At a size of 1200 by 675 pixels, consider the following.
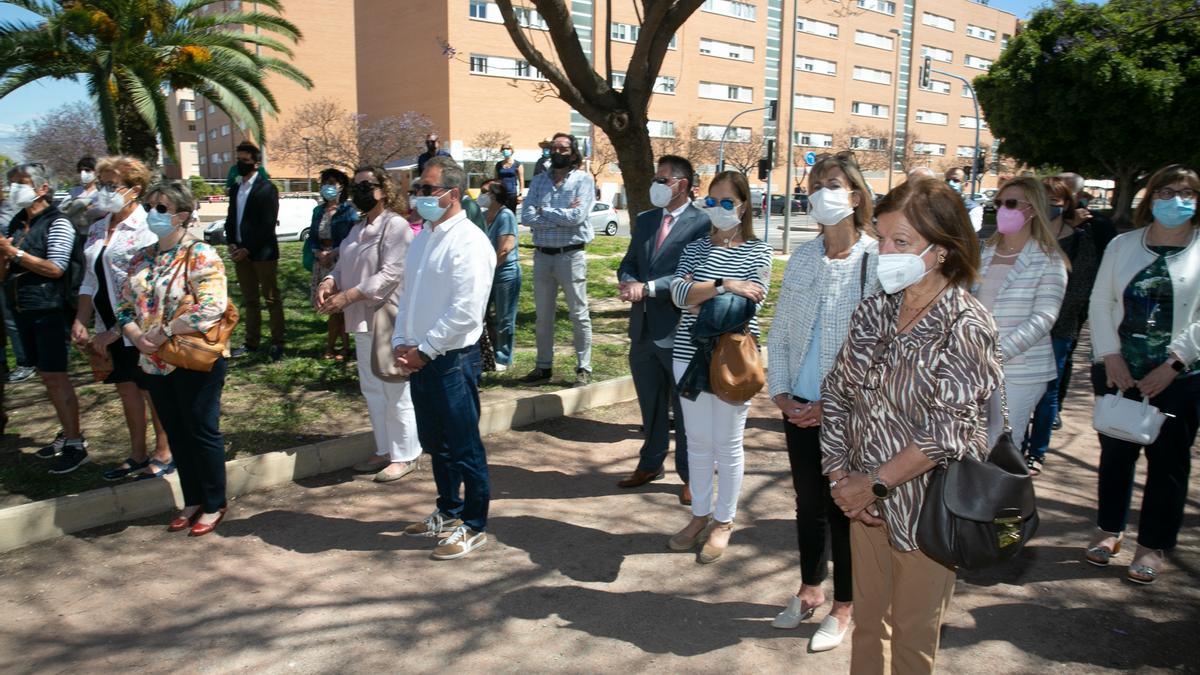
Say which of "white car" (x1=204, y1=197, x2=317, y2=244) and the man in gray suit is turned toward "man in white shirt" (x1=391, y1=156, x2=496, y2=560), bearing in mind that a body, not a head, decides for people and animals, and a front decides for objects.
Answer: the man in gray suit

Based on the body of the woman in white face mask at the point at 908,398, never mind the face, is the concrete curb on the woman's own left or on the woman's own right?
on the woman's own right

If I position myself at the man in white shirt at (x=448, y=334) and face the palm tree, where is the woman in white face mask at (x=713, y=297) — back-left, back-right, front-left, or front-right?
back-right

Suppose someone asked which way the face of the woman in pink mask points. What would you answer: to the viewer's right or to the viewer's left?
to the viewer's left

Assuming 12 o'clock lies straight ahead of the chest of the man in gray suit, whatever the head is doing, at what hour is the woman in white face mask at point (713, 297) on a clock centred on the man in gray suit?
The woman in white face mask is roughly at 10 o'clock from the man in gray suit.

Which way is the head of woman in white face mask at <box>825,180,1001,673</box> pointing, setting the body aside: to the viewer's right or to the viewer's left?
to the viewer's left

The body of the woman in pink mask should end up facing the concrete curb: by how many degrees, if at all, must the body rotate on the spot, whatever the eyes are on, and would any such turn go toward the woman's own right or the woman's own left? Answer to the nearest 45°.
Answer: approximately 45° to the woman's own right

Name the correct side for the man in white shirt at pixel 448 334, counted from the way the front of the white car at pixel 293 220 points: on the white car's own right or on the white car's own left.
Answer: on the white car's own left

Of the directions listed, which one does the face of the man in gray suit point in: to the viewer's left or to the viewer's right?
to the viewer's left
